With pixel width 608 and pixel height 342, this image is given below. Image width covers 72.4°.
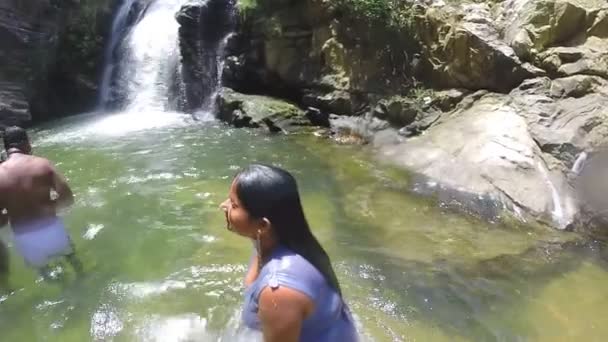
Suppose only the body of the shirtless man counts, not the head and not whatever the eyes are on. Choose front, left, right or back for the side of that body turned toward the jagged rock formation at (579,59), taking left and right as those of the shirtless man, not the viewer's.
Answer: right

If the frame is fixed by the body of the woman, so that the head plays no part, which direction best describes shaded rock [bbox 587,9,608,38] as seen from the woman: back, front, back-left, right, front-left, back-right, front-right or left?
back-right

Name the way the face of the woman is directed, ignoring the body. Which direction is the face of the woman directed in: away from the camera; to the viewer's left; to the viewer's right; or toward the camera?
to the viewer's left

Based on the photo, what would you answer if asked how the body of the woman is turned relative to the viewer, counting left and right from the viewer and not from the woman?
facing to the left of the viewer

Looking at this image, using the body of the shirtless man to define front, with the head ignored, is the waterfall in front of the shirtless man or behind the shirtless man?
in front

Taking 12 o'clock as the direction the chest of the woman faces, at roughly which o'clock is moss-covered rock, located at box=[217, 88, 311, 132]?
The moss-covered rock is roughly at 3 o'clock from the woman.

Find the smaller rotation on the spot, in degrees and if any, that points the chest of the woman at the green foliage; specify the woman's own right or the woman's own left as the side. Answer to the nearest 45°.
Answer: approximately 90° to the woman's own right

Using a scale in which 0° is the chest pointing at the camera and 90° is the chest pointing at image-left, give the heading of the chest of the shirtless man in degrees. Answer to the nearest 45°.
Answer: approximately 180°

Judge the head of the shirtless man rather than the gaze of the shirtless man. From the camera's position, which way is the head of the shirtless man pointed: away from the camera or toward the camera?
away from the camera

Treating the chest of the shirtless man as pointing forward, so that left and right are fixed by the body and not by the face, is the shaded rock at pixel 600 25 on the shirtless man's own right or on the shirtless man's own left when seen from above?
on the shirtless man's own right

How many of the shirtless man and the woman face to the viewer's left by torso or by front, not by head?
1

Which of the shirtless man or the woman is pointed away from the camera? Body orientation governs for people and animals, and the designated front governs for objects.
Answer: the shirtless man

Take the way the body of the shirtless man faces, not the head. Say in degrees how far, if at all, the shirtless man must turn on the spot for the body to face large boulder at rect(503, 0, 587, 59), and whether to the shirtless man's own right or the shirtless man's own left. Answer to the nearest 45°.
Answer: approximately 90° to the shirtless man's own right

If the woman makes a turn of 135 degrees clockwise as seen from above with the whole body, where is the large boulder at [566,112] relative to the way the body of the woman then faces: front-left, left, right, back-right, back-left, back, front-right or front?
front
